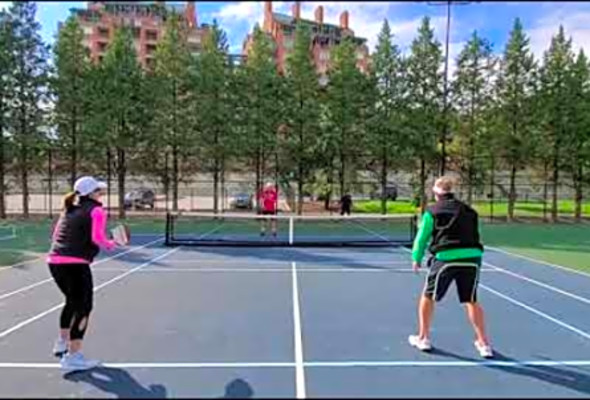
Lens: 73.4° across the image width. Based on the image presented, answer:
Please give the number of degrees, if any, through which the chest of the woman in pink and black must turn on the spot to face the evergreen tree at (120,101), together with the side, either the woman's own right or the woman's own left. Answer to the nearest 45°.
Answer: approximately 45° to the woman's own left

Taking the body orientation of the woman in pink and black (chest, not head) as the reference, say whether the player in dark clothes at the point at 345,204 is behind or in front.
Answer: in front

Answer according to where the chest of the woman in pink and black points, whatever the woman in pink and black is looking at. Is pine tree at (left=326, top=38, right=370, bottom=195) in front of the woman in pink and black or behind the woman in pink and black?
in front

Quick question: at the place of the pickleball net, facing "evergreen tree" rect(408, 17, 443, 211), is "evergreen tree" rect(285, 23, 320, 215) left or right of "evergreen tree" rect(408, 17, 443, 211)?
left

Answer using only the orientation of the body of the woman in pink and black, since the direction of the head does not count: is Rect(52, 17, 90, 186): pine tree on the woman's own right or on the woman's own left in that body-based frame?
on the woman's own left

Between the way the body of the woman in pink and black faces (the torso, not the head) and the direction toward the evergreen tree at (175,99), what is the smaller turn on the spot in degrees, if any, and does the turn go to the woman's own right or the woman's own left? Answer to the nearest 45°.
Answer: approximately 45° to the woman's own left

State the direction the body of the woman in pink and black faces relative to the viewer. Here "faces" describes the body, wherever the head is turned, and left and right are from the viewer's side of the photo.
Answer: facing away from the viewer and to the right of the viewer

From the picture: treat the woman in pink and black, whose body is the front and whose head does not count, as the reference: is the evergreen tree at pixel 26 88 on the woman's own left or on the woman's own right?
on the woman's own left

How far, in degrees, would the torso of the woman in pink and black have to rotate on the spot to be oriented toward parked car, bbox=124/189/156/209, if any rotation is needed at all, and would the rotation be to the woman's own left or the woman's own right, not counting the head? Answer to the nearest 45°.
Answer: approximately 45° to the woman's own left

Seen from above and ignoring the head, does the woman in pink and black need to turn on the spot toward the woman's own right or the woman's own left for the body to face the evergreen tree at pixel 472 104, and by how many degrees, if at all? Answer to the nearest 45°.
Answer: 0° — they already face it

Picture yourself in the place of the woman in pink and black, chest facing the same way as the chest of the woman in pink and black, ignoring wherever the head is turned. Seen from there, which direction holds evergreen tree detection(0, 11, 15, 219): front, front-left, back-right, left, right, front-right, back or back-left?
front-left

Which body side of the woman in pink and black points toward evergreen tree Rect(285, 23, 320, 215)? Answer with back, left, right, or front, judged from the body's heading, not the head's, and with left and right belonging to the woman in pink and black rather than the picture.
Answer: front
